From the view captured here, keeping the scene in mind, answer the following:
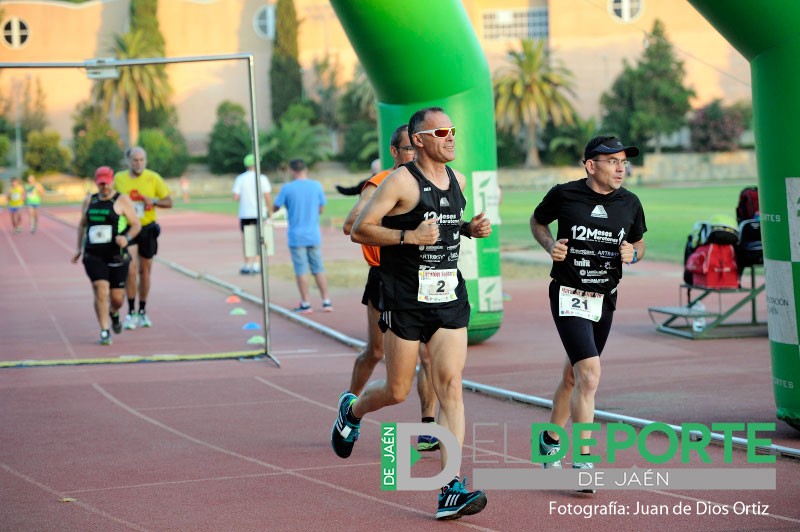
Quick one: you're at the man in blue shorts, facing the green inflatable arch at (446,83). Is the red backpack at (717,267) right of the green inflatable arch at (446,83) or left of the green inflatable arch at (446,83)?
left

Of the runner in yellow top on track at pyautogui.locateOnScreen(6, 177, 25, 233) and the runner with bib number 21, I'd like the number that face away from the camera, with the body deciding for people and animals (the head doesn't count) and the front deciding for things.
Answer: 0

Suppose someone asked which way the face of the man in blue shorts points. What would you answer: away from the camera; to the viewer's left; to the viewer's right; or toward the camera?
away from the camera

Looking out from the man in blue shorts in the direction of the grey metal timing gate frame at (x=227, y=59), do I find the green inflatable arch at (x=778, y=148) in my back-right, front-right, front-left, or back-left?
front-left

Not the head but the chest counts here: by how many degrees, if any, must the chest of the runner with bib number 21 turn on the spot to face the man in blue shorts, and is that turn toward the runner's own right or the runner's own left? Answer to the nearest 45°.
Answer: approximately 180°

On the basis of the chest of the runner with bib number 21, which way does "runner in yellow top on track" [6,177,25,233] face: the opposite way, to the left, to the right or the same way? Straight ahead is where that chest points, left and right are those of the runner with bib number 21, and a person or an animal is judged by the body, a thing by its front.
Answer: the same way

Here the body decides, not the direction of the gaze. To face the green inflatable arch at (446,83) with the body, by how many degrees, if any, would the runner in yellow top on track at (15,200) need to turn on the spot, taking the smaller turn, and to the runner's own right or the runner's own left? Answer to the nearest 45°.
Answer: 0° — they already face it

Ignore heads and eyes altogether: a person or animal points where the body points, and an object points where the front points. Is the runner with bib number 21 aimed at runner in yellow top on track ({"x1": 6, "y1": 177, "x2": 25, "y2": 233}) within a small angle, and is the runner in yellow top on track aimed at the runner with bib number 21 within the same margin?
no

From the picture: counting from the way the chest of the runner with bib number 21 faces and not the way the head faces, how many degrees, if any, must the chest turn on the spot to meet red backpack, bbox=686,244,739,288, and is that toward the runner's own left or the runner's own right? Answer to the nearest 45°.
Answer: approximately 135° to the runner's own left

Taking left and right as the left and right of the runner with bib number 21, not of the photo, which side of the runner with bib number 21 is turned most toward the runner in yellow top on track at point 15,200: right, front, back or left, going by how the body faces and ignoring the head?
back

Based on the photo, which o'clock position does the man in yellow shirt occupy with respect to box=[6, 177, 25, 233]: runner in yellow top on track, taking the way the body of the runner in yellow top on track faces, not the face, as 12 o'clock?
The man in yellow shirt is roughly at 12 o'clock from the runner in yellow top on track.

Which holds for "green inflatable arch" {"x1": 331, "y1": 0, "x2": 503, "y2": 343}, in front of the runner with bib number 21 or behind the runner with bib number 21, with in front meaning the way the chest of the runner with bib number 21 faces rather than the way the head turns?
behind

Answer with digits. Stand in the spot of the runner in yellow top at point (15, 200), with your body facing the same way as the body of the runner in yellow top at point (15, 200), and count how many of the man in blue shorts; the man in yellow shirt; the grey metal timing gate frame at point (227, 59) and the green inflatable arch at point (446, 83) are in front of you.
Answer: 4

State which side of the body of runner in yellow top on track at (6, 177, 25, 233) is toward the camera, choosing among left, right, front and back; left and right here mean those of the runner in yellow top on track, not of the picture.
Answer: front

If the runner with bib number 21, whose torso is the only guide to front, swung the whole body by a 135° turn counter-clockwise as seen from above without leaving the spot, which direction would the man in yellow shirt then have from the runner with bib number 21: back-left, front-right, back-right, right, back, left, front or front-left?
front-left
